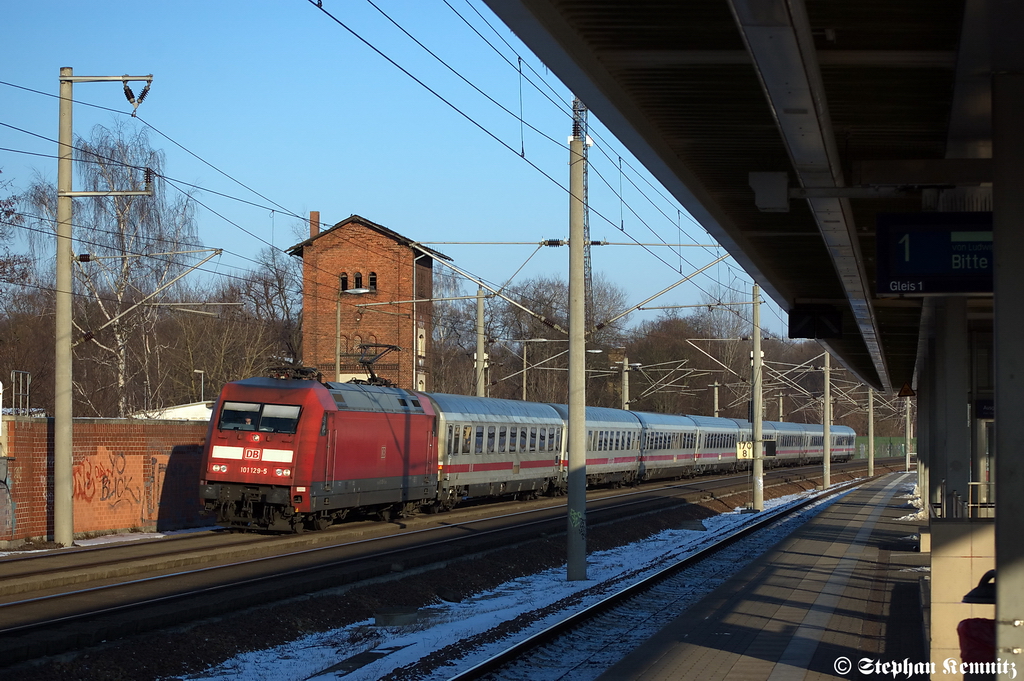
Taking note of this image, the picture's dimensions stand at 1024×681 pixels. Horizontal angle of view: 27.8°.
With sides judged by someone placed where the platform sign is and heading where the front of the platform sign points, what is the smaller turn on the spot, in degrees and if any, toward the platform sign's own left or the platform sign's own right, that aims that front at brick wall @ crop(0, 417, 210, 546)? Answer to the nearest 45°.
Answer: approximately 135° to the platform sign's own right

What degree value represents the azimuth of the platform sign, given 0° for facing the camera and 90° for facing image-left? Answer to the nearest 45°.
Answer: approximately 0°

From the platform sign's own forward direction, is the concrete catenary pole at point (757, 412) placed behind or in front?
behind
